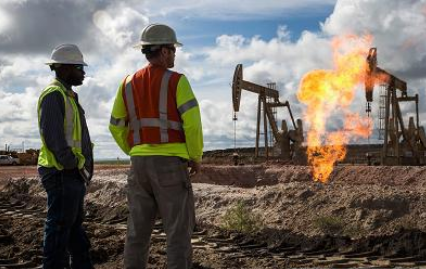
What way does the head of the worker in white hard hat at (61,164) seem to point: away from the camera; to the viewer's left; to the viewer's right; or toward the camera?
to the viewer's right

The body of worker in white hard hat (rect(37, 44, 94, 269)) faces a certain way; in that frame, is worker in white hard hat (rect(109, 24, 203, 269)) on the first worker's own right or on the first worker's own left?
on the first worker's own right

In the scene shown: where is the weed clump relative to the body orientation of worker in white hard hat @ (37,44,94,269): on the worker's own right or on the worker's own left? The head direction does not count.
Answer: on the worker's own left

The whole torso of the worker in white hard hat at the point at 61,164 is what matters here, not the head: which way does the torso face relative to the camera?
to the viewer's right

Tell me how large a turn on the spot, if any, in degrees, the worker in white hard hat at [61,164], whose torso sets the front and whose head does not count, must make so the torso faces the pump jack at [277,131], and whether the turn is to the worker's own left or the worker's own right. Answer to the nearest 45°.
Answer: approximately 45° to the worker's own left

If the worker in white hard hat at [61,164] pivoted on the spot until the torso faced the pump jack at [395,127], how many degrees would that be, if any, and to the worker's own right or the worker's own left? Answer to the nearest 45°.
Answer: approximately 45° to the worker's own left
